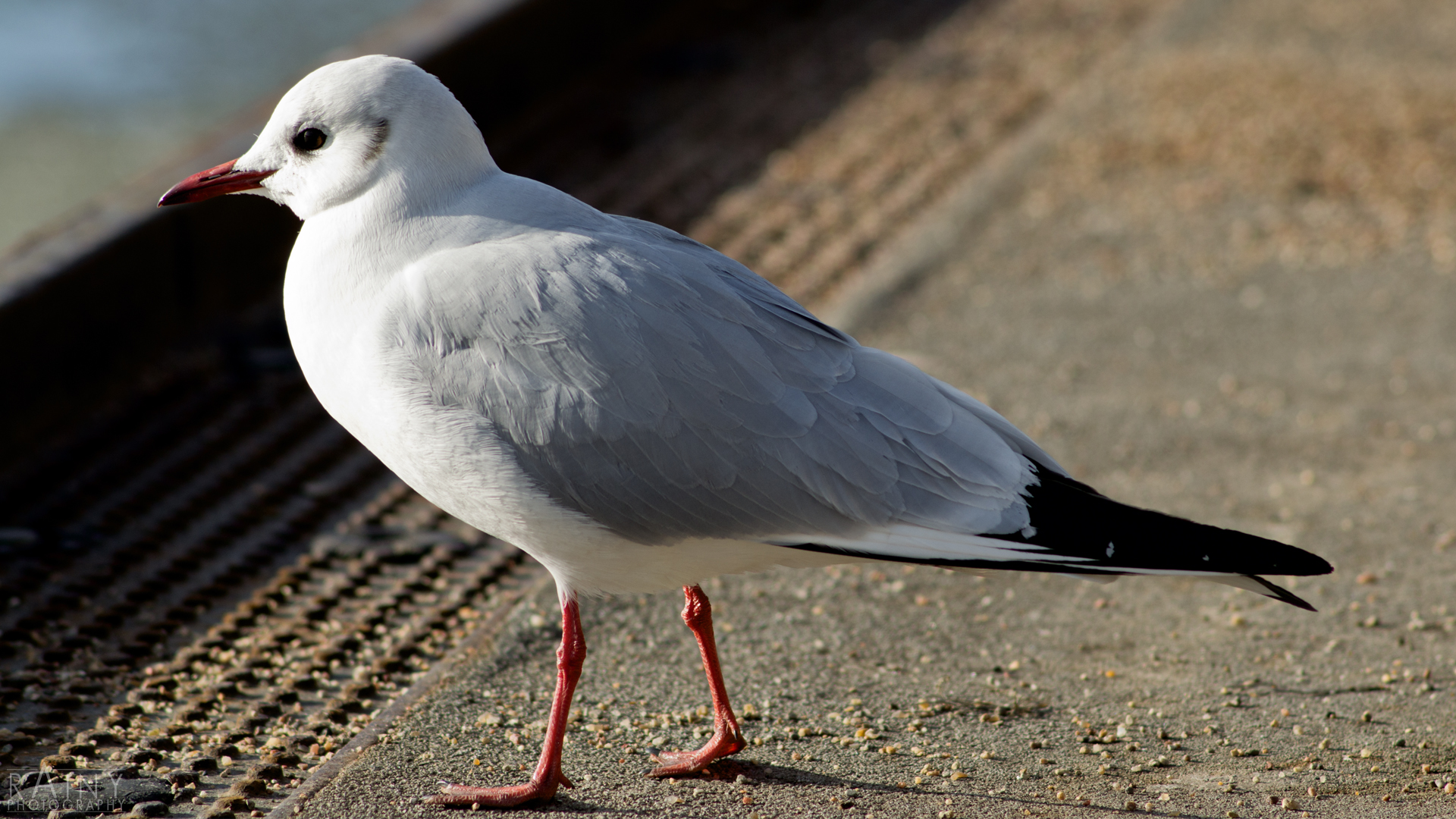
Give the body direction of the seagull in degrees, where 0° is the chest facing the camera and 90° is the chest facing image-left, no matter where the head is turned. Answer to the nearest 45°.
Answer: approximately 90°
